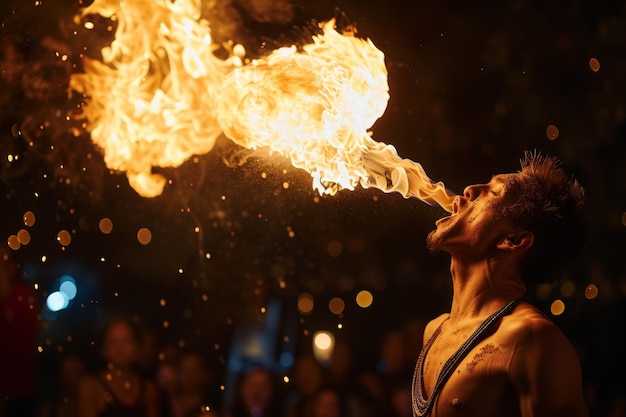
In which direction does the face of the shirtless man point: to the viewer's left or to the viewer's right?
to the viewer's left

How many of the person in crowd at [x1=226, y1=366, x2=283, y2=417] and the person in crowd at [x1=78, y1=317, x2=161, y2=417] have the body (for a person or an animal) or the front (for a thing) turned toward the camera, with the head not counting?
2

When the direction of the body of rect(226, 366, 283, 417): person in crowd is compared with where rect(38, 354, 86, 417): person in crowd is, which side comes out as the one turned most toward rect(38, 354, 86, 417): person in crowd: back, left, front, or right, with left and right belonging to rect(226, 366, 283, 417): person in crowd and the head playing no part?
right

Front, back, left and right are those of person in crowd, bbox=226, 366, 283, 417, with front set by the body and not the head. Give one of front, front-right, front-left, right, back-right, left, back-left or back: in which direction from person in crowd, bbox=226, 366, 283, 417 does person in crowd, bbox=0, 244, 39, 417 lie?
right

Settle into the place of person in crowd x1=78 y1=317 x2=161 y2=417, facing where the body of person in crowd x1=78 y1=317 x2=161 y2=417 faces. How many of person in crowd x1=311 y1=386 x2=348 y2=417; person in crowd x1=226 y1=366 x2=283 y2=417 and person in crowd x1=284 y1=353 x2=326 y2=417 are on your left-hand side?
3

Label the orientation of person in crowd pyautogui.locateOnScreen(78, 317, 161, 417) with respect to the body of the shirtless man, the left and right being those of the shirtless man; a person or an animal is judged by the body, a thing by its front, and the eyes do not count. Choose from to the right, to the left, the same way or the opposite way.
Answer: to the left

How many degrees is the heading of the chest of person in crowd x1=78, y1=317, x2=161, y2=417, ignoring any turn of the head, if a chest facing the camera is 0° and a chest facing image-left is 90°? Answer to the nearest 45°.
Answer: approximately 0°
